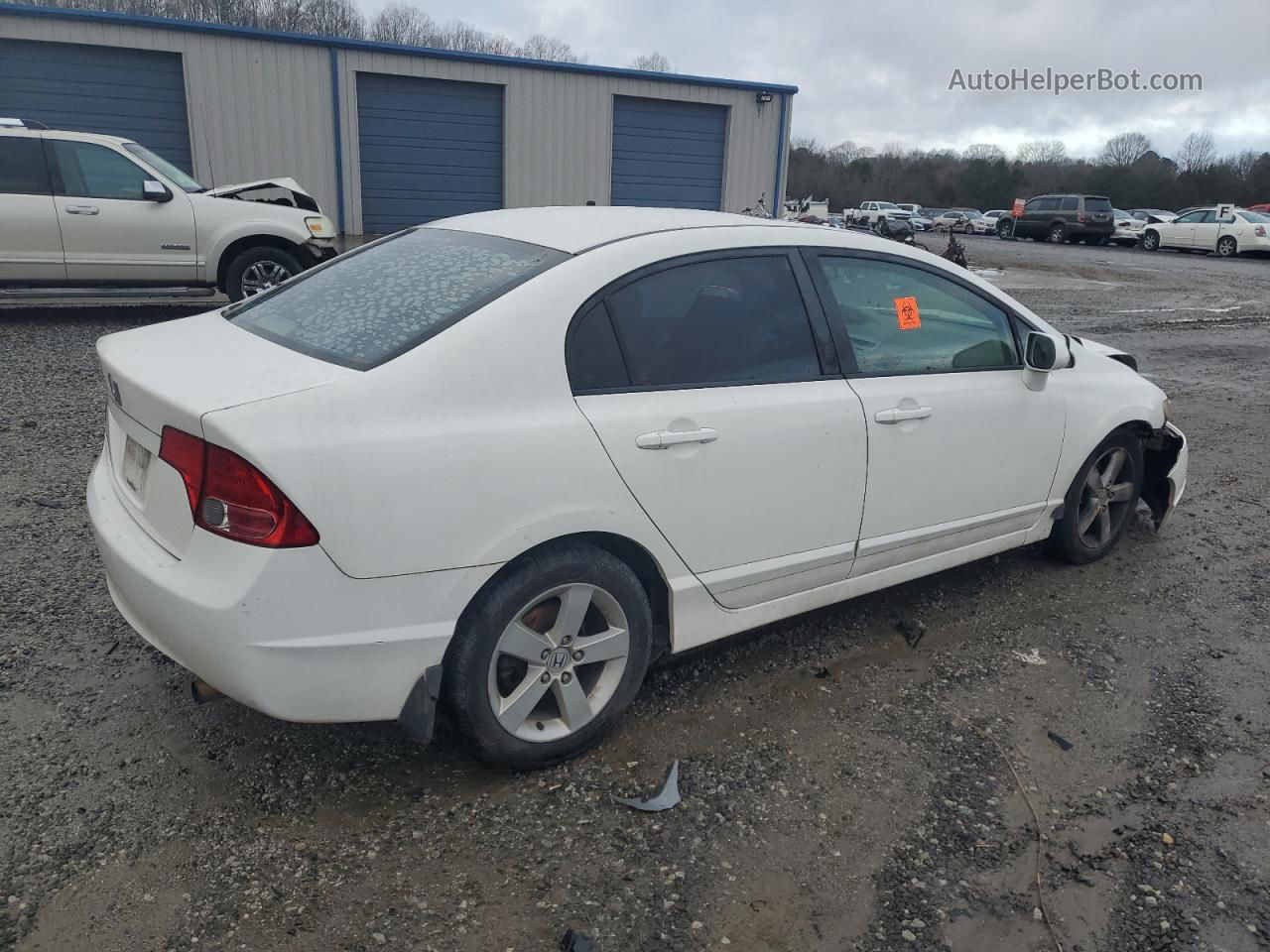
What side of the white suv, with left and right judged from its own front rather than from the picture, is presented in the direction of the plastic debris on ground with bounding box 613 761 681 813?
right

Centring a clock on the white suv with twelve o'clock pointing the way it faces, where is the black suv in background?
The black suv in background is roughly at 11 o'clock from the white suv.

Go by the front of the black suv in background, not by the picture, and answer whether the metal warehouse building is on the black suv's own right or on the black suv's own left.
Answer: on the black suv's own left

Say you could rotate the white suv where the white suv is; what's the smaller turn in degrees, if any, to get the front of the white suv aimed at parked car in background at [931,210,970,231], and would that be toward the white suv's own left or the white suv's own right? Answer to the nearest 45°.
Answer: approximately 45° to the white suv's own left

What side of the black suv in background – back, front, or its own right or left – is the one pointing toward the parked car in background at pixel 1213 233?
back

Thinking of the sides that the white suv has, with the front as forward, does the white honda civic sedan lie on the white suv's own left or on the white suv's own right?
on the white suv's own right

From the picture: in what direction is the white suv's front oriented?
to the viewer's right
